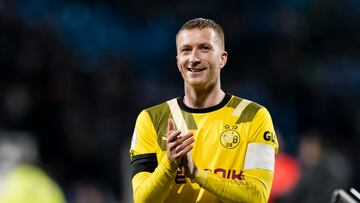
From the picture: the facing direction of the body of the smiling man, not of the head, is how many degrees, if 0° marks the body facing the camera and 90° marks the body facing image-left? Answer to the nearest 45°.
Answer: approximately 0°

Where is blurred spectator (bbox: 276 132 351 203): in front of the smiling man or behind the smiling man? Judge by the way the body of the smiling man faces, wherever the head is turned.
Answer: behind
